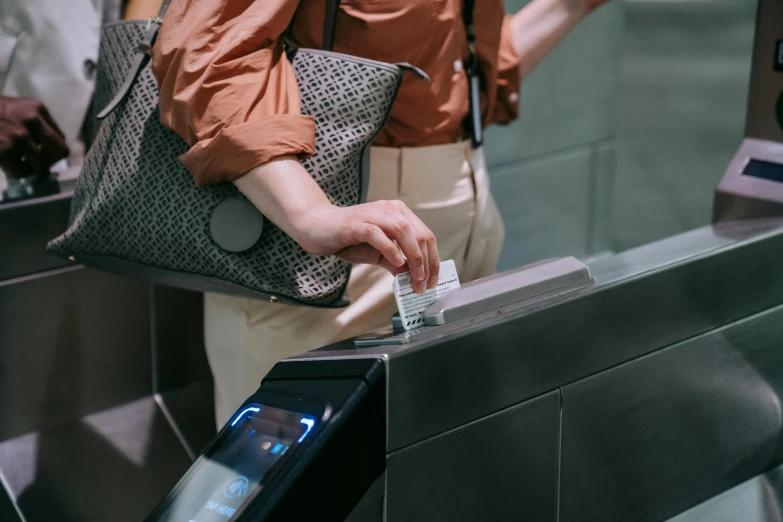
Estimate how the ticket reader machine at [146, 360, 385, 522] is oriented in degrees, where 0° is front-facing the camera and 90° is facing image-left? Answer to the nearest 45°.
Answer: approximately 45°

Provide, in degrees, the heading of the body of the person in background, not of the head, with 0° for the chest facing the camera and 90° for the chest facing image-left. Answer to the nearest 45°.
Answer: approximately 315°

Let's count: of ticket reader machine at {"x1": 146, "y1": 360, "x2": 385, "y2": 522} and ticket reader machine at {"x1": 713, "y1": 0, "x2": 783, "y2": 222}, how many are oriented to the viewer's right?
0

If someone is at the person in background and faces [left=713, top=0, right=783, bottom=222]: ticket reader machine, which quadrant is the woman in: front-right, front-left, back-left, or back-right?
front-right

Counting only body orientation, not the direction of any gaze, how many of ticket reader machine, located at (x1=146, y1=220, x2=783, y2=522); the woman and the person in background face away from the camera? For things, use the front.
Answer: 0

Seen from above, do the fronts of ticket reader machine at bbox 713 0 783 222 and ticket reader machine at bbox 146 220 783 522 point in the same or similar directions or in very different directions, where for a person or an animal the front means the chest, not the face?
same or similar directions

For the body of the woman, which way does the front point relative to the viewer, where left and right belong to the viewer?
facing the viewer and to the right of the viewer

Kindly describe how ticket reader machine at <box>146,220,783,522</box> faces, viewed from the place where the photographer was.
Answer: facing the viewer and to the left of the viewer

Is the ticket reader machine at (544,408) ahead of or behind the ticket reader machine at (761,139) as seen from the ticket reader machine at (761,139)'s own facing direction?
ahead

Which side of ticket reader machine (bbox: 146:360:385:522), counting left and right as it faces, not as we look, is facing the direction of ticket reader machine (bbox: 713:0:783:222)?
back
